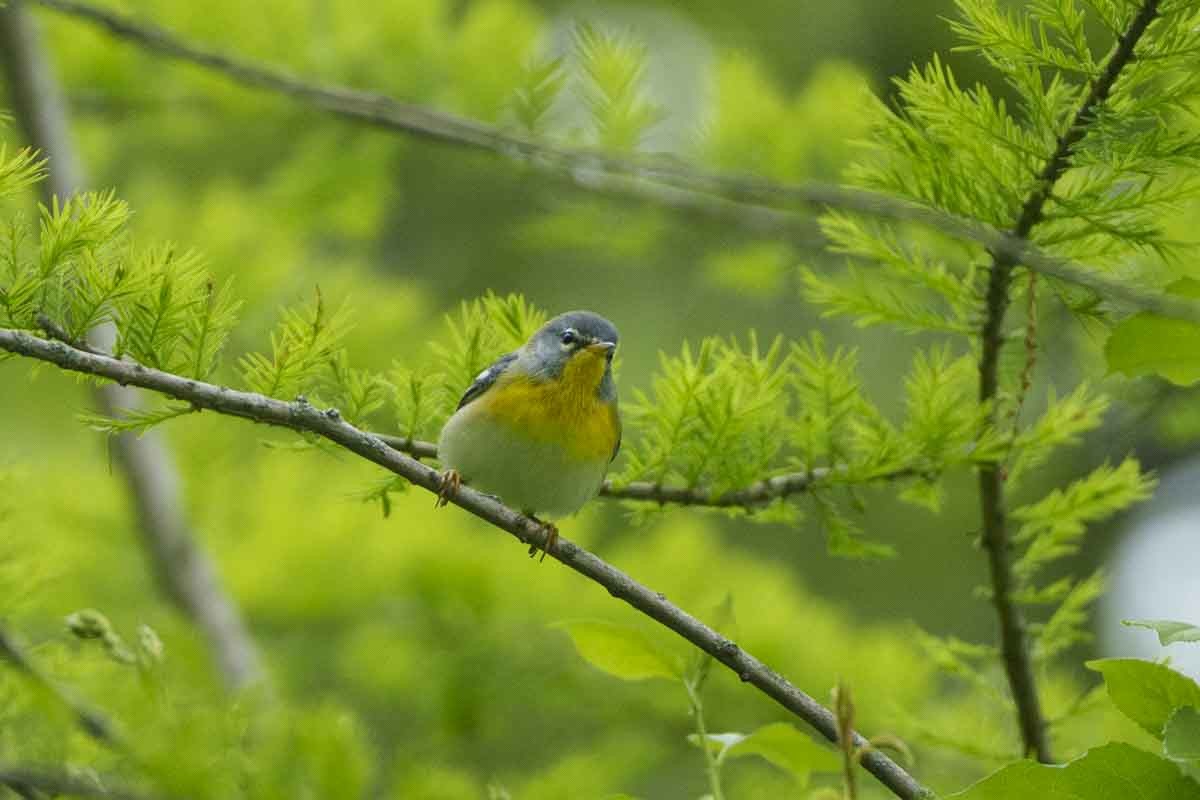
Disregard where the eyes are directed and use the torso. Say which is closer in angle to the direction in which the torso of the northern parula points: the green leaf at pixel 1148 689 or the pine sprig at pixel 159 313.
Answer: the green leaf

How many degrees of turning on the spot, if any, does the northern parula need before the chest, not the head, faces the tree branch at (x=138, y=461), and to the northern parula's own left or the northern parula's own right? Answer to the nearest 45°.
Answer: approximately 180°

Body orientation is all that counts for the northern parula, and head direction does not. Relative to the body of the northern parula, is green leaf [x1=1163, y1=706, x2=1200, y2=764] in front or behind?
in front

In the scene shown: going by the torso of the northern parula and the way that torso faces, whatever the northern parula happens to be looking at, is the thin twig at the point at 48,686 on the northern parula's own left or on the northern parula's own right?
on the northern parula's own right

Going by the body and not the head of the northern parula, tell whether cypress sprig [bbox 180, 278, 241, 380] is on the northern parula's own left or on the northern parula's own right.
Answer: on the northern parula's own right

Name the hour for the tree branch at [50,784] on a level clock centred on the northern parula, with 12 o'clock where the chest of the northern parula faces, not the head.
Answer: The tree branch is roughly at 2 o'clock from the northern parula.

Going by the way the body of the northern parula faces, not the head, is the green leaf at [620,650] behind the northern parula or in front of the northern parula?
in front

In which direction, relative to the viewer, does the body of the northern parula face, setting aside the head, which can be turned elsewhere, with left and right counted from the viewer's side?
facing the viewer and to the right of the viewer
